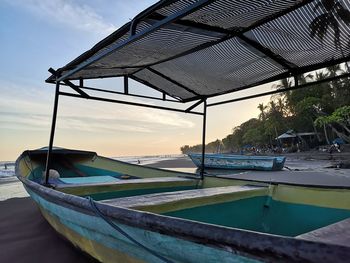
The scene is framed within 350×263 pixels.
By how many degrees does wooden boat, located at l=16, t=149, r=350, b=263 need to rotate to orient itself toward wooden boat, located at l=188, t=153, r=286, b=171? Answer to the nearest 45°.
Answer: approximately 45° to its right

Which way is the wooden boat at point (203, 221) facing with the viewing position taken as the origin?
facing away from the viewer and to the left of the viewer
